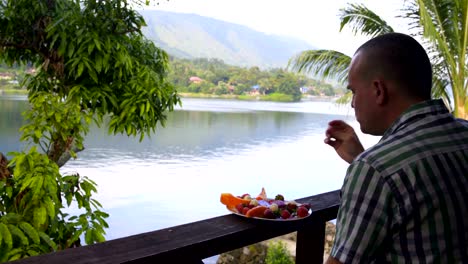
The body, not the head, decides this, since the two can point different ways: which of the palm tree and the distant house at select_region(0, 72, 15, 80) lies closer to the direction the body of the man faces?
the distant house

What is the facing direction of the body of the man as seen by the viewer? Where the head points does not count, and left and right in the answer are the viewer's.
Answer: facing away from the viewer and to the left of the viewer

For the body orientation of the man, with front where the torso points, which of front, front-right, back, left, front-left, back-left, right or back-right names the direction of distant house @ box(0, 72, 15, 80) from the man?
front

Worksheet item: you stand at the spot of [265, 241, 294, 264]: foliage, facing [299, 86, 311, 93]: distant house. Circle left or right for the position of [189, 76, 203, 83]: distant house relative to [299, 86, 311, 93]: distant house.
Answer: left

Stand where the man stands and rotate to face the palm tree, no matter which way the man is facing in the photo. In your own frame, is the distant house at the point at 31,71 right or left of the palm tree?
left

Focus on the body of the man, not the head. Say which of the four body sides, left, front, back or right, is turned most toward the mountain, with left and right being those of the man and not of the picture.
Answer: front

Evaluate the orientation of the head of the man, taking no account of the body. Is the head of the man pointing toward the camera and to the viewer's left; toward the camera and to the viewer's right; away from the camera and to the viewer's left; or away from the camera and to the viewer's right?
away from the camera and to the viewer's left

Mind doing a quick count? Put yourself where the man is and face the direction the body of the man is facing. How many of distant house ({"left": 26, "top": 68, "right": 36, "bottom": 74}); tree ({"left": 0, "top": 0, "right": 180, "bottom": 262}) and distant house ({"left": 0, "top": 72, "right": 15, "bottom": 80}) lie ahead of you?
3

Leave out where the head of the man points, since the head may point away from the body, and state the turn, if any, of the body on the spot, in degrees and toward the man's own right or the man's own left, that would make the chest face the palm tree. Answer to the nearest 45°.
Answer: approximately 45° to the man's own right

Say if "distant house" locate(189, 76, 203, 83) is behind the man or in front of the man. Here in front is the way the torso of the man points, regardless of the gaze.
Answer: in front

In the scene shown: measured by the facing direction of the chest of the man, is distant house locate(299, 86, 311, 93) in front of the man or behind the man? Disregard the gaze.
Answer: in front

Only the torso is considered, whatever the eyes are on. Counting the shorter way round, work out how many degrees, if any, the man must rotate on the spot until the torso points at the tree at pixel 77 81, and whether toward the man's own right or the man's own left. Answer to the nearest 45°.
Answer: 0° — they already face it

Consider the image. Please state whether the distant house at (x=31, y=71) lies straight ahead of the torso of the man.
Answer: yes

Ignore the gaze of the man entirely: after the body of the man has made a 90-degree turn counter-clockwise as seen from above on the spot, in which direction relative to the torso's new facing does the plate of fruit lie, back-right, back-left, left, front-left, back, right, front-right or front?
right
